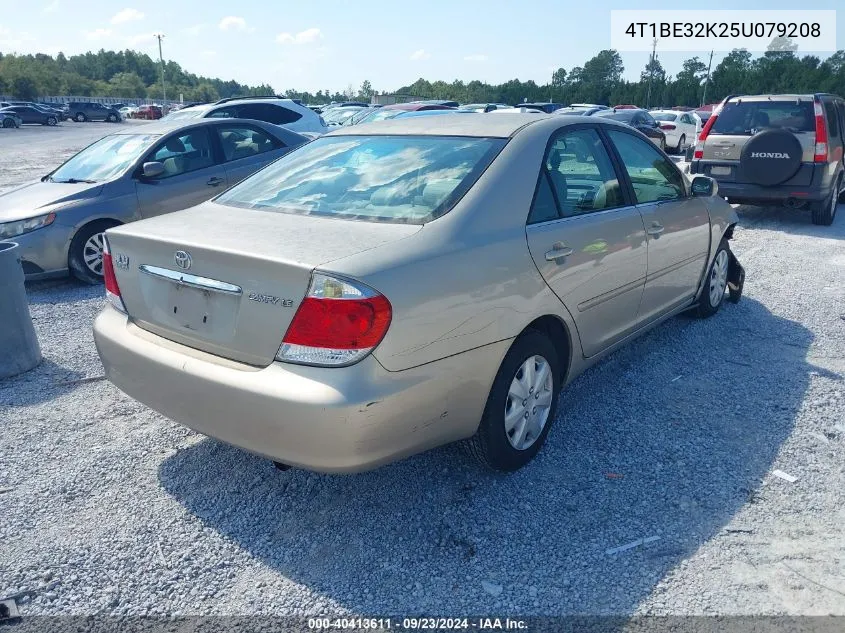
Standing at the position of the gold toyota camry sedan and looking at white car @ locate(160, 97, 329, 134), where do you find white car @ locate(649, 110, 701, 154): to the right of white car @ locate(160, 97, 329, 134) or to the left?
right

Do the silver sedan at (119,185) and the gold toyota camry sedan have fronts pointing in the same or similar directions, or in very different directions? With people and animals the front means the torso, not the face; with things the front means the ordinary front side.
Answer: very different directions

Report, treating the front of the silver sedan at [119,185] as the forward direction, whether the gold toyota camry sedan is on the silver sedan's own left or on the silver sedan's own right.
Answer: on the silver sedan's own left

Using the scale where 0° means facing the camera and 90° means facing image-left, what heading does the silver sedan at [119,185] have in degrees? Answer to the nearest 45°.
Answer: approximately 45°

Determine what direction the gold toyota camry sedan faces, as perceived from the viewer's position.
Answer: facing away from the viewer and to the right of the viewer

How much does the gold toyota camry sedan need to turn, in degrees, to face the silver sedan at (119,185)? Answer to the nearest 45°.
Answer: approximately 90° to its left

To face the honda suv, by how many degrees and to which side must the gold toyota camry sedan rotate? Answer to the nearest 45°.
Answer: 0° — it already faces it

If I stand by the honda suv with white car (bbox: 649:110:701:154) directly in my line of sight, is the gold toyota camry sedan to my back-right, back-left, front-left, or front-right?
back-left

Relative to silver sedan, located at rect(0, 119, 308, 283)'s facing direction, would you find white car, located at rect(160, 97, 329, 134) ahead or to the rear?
to the rear

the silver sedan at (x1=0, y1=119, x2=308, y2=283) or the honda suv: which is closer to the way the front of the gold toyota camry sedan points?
the honda suv

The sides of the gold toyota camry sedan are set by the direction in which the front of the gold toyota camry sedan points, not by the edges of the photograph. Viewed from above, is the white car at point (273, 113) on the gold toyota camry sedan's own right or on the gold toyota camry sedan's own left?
on the gold toyota camry sedan's own left

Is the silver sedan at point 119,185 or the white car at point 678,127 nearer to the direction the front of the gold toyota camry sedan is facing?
the white car
